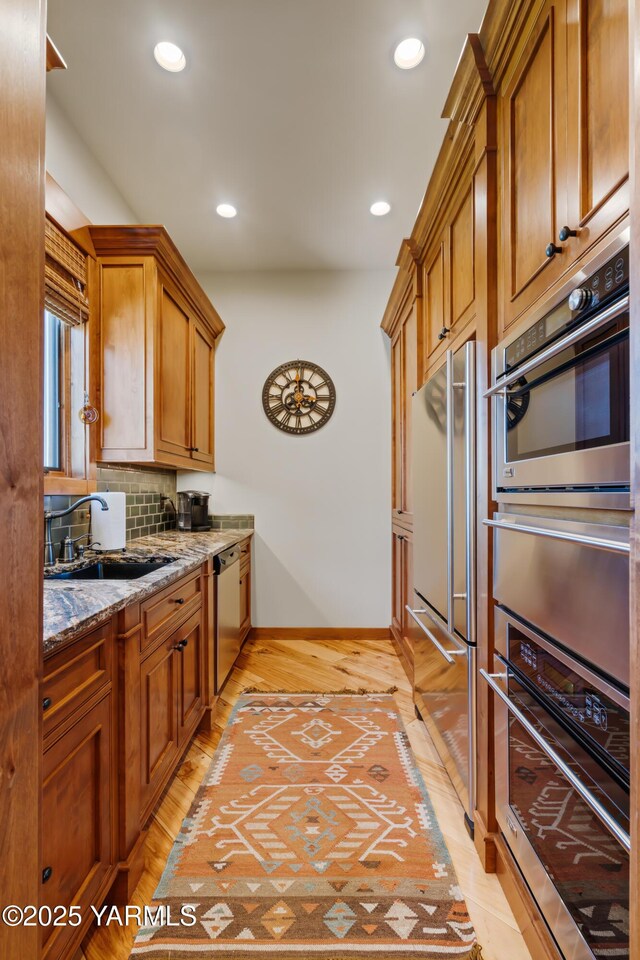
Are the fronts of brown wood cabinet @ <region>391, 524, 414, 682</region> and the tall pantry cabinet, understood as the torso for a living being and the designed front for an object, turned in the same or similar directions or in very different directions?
same or similar directions

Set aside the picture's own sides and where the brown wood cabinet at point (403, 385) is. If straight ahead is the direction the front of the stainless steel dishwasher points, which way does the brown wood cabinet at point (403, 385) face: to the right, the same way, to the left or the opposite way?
the opposite way

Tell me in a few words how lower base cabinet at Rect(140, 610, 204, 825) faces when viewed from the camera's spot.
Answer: facing to the right of the viewer

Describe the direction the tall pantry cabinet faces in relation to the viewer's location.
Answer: facing to the left of the viewer

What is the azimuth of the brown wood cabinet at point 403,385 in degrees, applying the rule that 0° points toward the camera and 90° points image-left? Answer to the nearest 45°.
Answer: approximately 90°

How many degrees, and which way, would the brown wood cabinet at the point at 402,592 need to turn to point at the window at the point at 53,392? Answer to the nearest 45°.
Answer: approximately 45° to its left

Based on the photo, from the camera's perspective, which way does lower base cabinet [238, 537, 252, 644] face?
to the viewer's right

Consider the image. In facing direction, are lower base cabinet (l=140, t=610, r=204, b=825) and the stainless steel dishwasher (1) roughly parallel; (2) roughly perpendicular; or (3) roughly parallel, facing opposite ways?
roughly parallel

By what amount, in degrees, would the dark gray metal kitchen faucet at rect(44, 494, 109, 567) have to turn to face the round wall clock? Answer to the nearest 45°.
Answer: approximately 45° to its left

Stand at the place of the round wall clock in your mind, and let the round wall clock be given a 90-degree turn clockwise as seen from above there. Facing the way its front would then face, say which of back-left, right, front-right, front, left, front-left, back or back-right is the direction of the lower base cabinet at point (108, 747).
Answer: left

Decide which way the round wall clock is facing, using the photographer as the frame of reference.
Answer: facing the viewer

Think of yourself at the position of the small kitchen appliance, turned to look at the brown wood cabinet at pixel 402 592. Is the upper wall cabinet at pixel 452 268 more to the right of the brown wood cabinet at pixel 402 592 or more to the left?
right

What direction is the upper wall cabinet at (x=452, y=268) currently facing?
to the viewer's left

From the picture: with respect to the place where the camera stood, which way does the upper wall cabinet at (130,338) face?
facing to the right of the viewer

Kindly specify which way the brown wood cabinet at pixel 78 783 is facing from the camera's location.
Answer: facing to the right of the viewer

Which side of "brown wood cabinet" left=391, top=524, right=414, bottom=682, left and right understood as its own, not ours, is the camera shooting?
left

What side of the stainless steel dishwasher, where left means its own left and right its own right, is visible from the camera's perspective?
right
